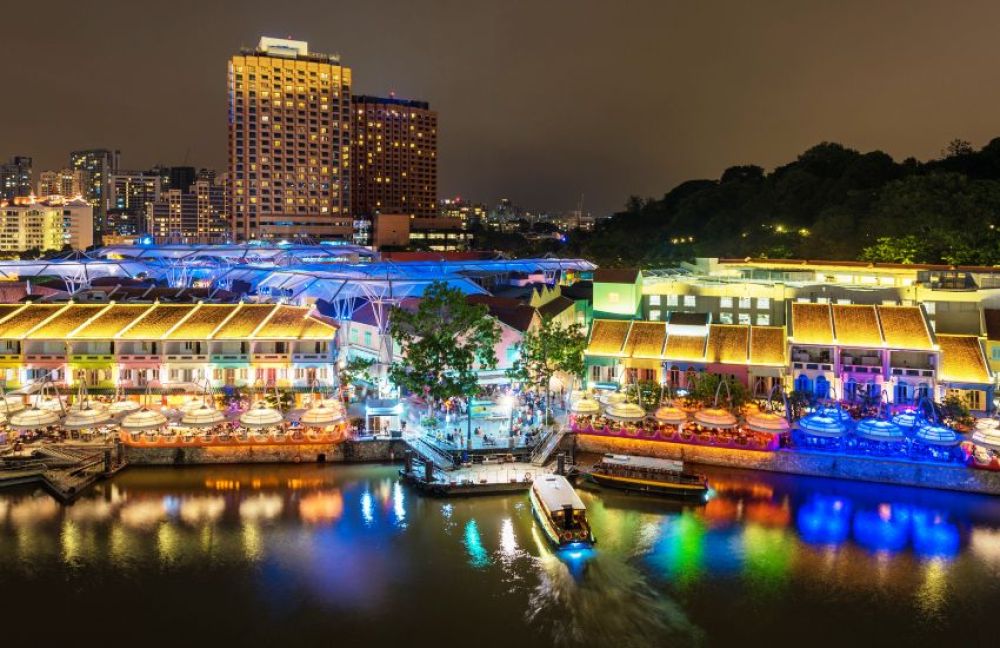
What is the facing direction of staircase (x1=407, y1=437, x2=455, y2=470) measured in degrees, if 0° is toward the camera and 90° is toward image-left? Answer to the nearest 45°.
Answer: approximately 315°

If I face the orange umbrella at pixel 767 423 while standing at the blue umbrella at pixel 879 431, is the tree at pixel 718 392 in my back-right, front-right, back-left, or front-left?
front-right

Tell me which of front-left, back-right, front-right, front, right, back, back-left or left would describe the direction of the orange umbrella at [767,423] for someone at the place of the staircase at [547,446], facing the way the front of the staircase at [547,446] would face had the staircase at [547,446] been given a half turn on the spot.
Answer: front-right

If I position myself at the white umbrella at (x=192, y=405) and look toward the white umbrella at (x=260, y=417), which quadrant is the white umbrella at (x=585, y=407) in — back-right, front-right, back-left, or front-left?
front-left
